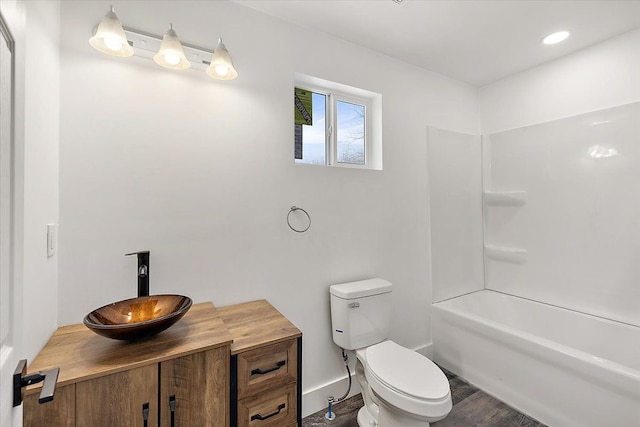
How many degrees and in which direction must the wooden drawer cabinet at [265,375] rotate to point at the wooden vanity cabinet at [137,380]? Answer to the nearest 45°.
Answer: approximately 135° to its right

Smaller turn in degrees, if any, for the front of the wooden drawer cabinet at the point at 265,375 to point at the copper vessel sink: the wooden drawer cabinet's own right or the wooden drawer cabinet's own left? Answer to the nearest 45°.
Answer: approximately 135° to the wooden drawer cabinet's own right

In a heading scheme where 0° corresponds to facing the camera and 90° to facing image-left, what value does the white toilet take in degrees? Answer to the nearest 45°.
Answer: approximately 315°

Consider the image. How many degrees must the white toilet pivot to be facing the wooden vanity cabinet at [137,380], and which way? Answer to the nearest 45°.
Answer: approximately 90° to its right

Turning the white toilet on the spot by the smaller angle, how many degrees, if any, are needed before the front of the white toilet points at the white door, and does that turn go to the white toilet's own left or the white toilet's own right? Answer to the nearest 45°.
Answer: approximately 90° to the white toilet's own right

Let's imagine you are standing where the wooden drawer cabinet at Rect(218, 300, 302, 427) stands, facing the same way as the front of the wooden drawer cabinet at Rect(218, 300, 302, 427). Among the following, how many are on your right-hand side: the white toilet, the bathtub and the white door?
1

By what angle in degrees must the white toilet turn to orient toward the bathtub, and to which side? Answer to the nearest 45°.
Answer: approximately 90° to its left

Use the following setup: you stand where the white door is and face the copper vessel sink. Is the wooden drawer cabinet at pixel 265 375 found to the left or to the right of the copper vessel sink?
right

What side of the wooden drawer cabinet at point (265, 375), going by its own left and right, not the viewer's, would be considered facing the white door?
right
